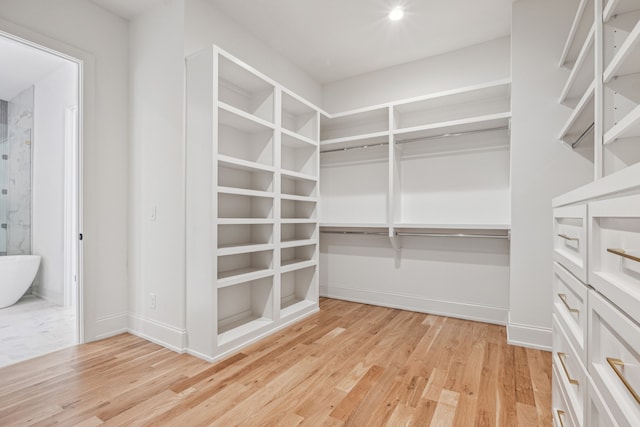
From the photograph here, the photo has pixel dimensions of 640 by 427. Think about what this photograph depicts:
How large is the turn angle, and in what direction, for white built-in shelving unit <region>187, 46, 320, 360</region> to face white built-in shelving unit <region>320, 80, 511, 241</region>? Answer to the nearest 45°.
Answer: approximately 45° to its left

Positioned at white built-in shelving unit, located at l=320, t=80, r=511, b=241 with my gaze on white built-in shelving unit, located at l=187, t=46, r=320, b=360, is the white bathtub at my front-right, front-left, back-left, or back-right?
front-right

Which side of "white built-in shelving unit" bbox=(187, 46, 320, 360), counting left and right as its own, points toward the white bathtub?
back

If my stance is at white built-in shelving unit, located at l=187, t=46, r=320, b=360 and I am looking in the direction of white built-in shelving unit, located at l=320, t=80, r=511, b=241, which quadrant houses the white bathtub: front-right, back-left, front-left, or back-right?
back-left

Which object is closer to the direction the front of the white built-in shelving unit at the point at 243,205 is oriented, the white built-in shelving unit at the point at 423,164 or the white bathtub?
the white built-in shelving unit

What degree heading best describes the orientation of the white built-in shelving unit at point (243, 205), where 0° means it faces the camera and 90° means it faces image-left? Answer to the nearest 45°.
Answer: approximately 315°
